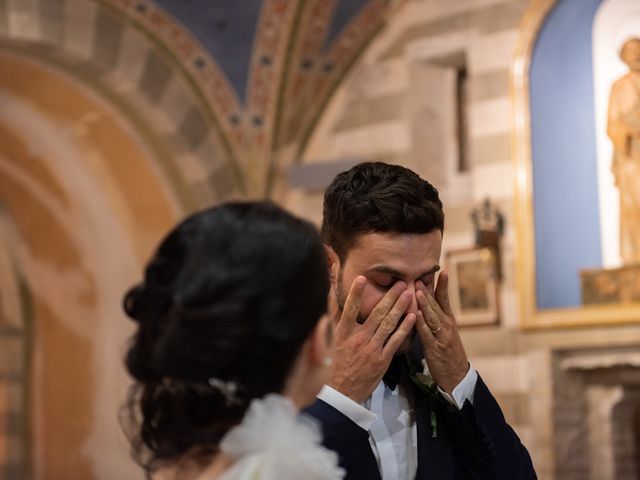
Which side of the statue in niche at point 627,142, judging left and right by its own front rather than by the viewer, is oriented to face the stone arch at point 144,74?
right

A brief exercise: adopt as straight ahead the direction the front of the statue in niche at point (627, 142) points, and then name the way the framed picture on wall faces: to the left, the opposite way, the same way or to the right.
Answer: the same way

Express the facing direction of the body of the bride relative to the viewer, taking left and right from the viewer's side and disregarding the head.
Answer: facing away from the viewer and to the right of the viewer

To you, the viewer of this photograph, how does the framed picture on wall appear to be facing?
facing the viewer

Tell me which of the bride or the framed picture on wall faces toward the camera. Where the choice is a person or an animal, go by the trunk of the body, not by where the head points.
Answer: the framed picture on wall

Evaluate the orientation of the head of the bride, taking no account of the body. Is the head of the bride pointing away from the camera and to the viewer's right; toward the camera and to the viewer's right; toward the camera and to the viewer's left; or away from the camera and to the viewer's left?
away from the camera and to the viewer's right

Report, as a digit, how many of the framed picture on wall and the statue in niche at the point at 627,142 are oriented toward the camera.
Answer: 2

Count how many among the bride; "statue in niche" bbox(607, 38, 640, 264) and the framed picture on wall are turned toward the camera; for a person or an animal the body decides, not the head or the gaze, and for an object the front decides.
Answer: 2

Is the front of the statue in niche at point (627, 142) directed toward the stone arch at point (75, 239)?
no

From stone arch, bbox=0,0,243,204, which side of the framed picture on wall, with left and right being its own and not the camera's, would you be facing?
right

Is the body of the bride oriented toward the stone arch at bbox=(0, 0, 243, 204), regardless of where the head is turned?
no

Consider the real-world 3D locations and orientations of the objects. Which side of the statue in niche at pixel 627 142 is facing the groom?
front

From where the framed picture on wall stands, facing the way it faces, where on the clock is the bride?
The bride is roughly at 12 o'clock from the framed picture on wall.

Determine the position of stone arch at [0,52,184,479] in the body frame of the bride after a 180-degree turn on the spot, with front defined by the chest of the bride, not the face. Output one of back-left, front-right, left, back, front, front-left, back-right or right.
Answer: back-right

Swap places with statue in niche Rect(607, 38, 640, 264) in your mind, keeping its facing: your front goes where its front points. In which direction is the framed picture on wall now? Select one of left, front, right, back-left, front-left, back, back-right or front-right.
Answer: right

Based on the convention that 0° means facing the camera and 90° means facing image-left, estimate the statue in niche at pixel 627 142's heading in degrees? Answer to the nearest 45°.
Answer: approximately 0°
